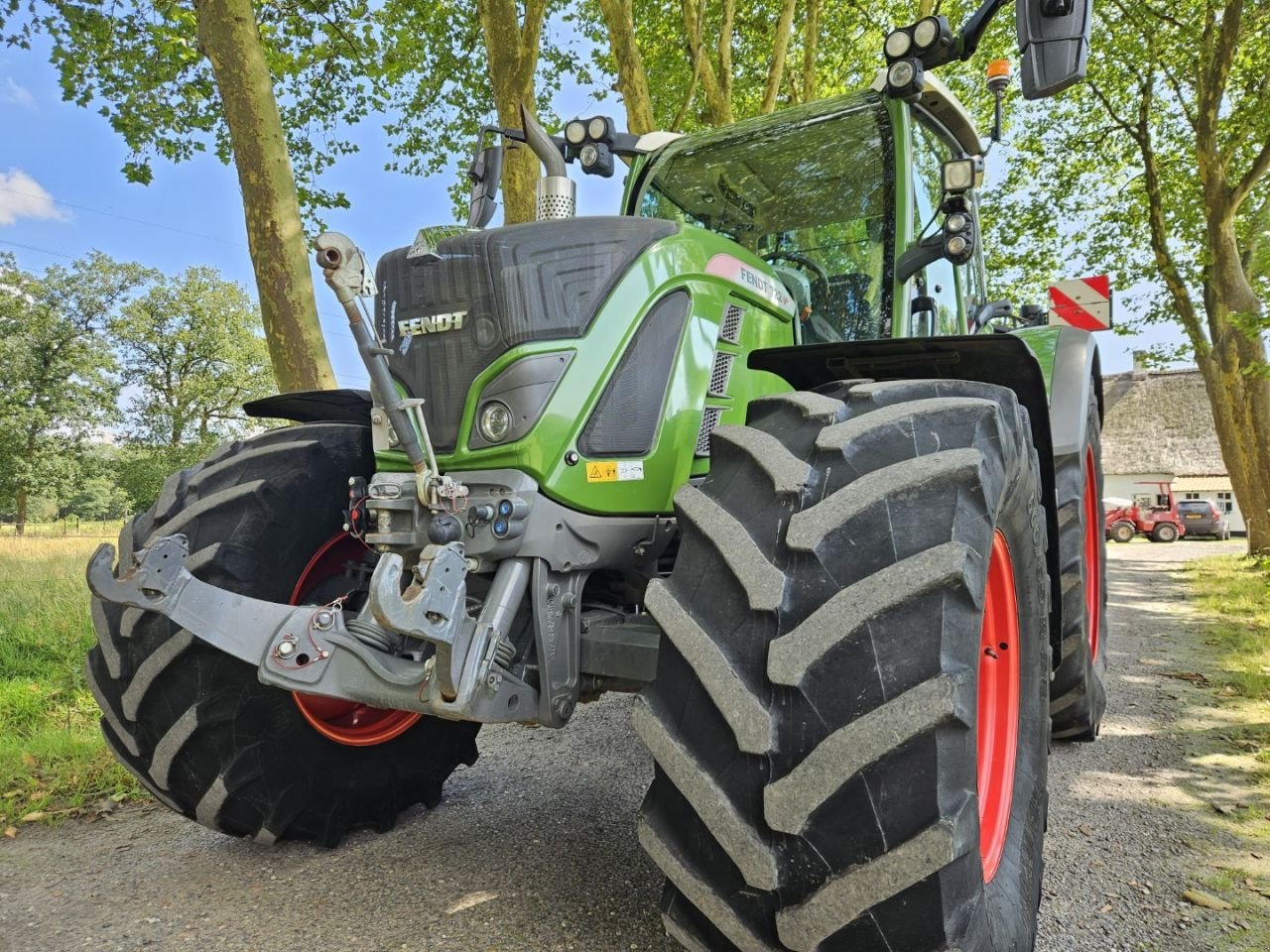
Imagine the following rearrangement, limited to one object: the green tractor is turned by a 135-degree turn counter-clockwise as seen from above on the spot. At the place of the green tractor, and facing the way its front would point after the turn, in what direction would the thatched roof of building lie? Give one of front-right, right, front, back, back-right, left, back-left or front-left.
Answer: front-left

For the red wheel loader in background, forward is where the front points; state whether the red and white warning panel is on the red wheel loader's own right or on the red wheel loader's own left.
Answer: on the red wheel loader's own left

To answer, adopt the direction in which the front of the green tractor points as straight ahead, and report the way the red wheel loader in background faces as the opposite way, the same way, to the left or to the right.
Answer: to the right

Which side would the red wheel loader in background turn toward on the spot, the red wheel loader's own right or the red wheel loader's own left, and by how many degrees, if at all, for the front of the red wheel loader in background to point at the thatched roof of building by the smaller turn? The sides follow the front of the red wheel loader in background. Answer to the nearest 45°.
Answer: approximately 90° to the red wheel loader's own right

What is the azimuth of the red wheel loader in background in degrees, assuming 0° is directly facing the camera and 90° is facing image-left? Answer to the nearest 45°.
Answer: approximately 90°

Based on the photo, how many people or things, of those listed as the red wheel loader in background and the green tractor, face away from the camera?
0

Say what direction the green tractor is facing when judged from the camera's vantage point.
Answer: facing the viewer and to the left of the viewer

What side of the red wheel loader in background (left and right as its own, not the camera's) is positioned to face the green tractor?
left
